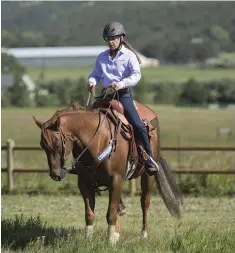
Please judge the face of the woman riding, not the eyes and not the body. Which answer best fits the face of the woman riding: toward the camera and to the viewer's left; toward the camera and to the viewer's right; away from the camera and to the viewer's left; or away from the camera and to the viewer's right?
toward the camera and to the viewer's left

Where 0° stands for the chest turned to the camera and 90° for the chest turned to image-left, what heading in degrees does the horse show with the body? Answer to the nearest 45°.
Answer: approximately 45°

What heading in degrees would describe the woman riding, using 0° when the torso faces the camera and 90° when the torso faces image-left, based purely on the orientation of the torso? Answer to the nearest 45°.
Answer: approximately 45°
